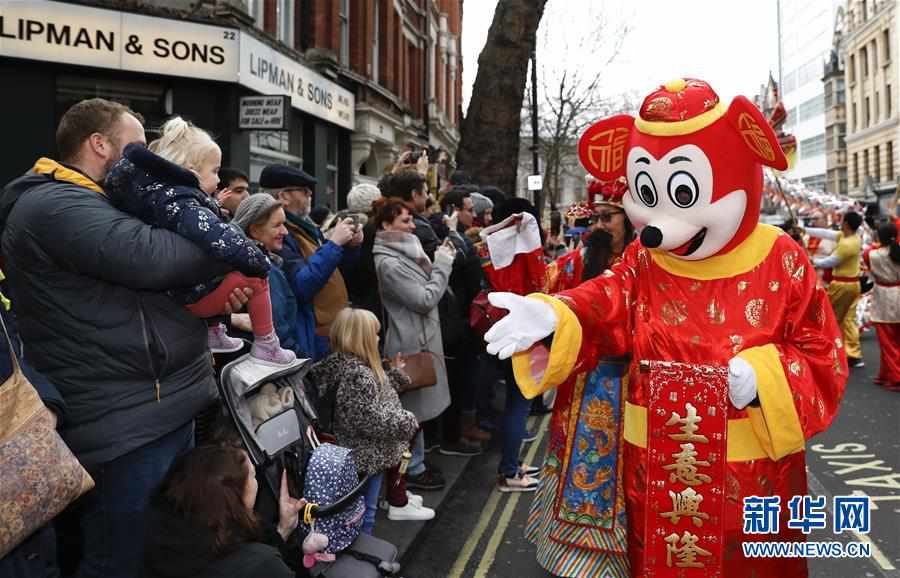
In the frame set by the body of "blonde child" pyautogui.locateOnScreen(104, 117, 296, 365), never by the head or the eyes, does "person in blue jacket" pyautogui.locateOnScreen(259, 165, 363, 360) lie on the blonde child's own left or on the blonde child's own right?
on the blonde child's own left

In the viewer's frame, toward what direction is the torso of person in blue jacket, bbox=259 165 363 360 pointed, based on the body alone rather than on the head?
to the viewer's right

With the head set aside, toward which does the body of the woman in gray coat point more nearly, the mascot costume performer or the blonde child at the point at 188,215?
the mascot costume performer

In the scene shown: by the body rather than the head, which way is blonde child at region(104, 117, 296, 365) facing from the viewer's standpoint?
to the viewer's right

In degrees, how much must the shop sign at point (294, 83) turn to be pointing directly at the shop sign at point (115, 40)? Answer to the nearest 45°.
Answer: approximately 90° to its right

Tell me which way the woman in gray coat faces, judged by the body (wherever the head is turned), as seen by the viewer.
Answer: to the viewer's right

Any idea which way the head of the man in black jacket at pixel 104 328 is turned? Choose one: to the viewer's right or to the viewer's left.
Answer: to the viewer's right
